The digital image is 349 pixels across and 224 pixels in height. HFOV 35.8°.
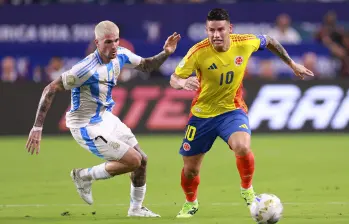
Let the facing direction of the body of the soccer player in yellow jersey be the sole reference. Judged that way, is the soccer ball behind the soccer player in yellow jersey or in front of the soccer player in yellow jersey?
in front

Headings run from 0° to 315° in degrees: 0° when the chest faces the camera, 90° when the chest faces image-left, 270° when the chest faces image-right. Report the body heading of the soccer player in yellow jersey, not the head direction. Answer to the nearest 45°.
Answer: approximately 0°

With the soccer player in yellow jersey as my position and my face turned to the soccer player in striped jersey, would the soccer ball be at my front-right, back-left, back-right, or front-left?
back-left

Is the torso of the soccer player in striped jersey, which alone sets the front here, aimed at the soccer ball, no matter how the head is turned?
yes

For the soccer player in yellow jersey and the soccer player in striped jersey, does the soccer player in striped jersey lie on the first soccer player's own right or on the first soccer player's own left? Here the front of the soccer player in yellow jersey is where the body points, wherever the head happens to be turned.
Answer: on the first soccer player's own right

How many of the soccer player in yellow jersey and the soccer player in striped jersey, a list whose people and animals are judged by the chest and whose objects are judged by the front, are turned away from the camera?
0

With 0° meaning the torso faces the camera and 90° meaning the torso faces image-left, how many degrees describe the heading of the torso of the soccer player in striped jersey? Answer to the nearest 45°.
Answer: approximately 315°
